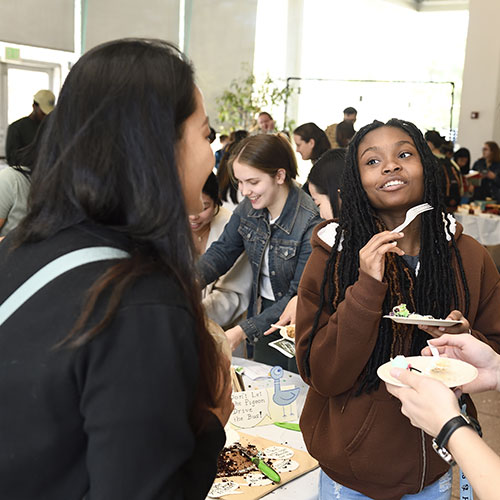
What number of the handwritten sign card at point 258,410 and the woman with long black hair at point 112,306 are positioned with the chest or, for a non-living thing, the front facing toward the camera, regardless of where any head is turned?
1

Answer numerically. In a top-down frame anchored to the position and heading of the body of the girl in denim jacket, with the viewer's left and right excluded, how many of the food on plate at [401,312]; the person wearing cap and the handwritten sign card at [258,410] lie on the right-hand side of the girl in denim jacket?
1

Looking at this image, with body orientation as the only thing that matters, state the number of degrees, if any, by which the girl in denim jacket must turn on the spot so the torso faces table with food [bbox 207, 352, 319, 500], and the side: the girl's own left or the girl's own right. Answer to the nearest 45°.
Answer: approximately 45° to the girl's own left

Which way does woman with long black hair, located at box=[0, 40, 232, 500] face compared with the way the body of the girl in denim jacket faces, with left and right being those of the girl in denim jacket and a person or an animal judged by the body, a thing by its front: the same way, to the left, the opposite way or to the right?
the opposite way

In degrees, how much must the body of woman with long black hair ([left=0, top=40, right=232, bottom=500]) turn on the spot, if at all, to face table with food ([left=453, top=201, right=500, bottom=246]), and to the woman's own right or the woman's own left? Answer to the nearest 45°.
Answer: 0° — they already face it

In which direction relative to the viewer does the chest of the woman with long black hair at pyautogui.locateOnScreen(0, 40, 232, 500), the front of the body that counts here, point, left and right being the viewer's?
facing away from the viewer and to the right of the viewer

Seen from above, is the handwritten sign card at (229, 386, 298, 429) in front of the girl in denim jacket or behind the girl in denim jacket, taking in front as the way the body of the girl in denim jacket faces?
in front

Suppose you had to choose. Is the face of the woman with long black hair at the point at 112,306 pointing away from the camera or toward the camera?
away from the camera

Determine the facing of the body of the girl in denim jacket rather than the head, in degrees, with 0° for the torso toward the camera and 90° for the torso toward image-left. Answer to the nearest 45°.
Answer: approximately 45°

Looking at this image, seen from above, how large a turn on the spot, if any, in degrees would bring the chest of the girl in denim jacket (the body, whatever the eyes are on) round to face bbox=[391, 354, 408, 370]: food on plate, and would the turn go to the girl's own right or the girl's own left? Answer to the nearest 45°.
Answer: approximately 45° to the girl's own left

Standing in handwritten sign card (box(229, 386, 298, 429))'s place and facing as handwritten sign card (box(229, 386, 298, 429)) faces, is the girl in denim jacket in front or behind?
behind

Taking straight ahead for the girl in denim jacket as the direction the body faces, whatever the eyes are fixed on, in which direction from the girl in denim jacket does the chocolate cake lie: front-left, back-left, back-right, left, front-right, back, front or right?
front-left
